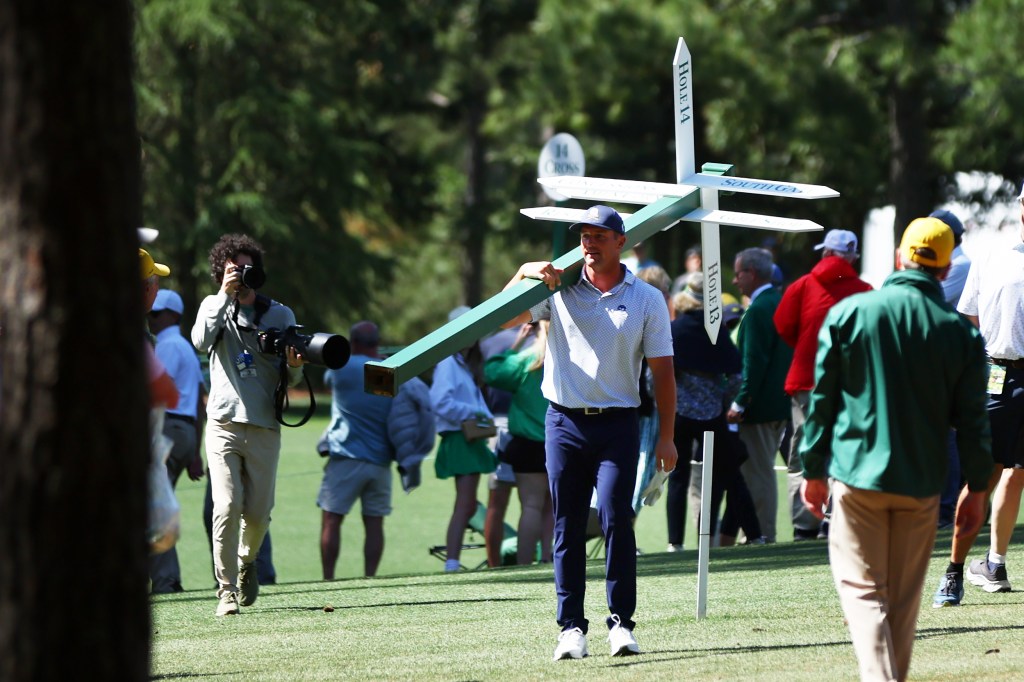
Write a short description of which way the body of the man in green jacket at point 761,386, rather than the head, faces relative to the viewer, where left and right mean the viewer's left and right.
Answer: facing to the left of the viewer

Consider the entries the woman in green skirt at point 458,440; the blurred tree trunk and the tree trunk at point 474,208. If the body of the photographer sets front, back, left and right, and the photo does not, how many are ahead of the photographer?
1

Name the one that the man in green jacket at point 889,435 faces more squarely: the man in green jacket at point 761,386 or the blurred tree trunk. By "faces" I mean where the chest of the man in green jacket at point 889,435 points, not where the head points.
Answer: the man in green jacket

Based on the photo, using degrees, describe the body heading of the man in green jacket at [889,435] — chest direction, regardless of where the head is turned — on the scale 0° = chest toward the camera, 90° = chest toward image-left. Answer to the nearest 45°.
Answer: approximately 180°

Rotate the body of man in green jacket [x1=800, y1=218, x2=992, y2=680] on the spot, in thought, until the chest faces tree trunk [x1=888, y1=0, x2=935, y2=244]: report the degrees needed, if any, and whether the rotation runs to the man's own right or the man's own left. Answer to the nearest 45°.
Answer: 0° — they already face it

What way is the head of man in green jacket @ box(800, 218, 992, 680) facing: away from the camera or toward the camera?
away from the camera

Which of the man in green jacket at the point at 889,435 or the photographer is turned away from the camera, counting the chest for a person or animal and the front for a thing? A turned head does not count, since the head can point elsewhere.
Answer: the man in green jacket

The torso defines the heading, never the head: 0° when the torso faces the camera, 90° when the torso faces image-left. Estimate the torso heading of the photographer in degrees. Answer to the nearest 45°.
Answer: approximately 0°

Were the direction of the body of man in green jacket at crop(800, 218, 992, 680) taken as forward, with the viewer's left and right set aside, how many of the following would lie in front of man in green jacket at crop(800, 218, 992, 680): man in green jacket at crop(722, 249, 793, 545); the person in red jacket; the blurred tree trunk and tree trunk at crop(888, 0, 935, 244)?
3

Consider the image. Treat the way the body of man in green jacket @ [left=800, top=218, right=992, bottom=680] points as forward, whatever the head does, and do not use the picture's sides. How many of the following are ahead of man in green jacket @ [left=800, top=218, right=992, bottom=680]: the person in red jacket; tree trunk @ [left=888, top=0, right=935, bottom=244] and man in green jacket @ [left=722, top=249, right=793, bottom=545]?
3

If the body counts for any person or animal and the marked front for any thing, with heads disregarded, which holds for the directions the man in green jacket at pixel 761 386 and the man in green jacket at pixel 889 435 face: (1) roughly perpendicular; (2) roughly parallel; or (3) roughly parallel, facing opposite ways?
roughly perpendicular

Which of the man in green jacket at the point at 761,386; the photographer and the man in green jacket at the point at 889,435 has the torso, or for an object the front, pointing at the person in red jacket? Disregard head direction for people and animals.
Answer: the man in green jacket at the point at 889,435

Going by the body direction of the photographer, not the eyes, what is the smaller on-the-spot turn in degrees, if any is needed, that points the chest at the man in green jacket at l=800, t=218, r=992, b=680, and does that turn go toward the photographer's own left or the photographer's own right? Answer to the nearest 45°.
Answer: approximately 45° to the photographer's own left
